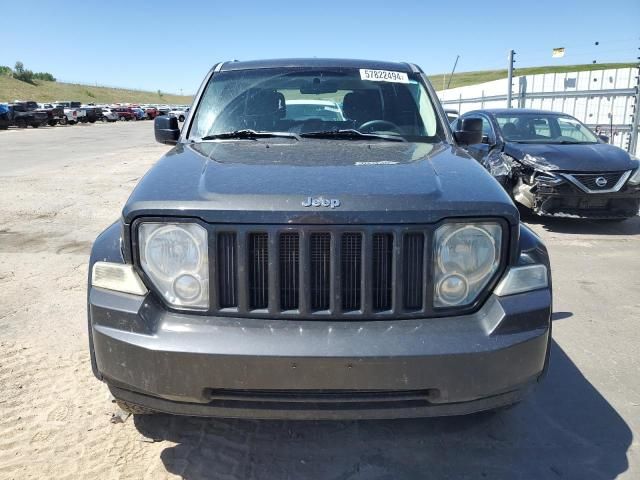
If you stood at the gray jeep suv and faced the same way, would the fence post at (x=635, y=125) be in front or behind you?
behind

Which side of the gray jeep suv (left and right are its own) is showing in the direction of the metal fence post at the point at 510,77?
back

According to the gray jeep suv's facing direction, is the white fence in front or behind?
behind

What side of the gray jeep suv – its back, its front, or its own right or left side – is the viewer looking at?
front
